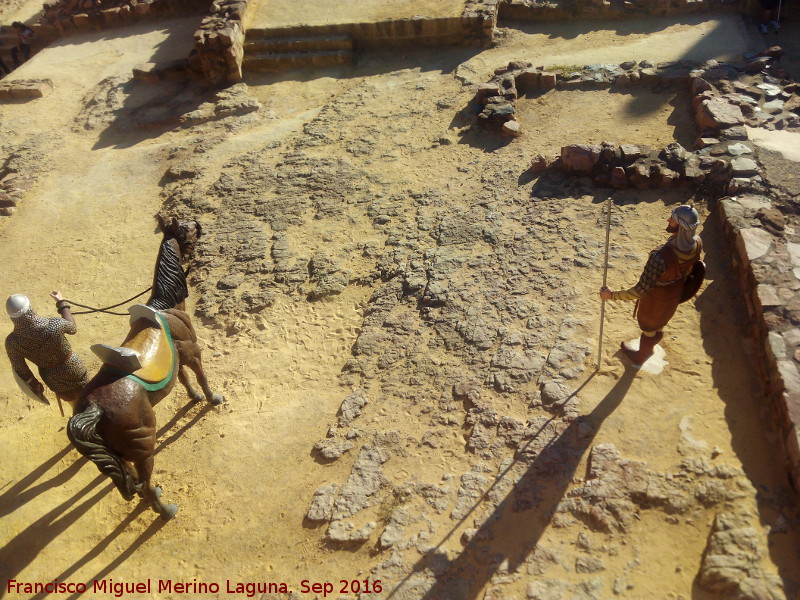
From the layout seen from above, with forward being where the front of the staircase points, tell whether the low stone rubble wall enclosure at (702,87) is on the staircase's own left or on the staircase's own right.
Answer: on the staircase's own left

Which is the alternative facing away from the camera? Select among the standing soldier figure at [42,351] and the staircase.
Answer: the standing soldier figure

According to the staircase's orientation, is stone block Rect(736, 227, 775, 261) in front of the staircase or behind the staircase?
in front

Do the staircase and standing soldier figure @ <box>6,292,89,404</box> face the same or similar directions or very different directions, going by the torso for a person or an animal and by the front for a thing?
very different directions

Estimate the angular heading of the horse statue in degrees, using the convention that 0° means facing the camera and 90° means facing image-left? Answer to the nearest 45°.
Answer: approximately 225°

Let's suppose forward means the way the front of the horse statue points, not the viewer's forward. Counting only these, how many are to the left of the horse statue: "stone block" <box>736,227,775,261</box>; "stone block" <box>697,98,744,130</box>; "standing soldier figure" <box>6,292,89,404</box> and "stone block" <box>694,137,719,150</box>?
1

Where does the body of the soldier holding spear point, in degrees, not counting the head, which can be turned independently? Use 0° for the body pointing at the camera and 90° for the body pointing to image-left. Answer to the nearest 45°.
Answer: approximately 135°

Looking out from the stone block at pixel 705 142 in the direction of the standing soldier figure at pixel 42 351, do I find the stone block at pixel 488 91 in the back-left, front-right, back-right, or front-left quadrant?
front-right

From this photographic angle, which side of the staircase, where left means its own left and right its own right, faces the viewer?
front

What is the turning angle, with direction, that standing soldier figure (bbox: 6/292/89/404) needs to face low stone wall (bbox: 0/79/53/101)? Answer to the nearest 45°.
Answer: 0° — it already faces it

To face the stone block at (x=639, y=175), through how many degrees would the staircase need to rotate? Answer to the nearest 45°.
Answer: approximately 45° to its left

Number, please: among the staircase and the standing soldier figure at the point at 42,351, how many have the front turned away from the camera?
1

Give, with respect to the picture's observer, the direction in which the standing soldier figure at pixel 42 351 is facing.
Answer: facing away from the viewer

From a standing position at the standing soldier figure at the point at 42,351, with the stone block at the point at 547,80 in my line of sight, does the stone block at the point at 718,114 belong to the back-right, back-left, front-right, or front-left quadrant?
front-right

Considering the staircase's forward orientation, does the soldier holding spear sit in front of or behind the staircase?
in front
